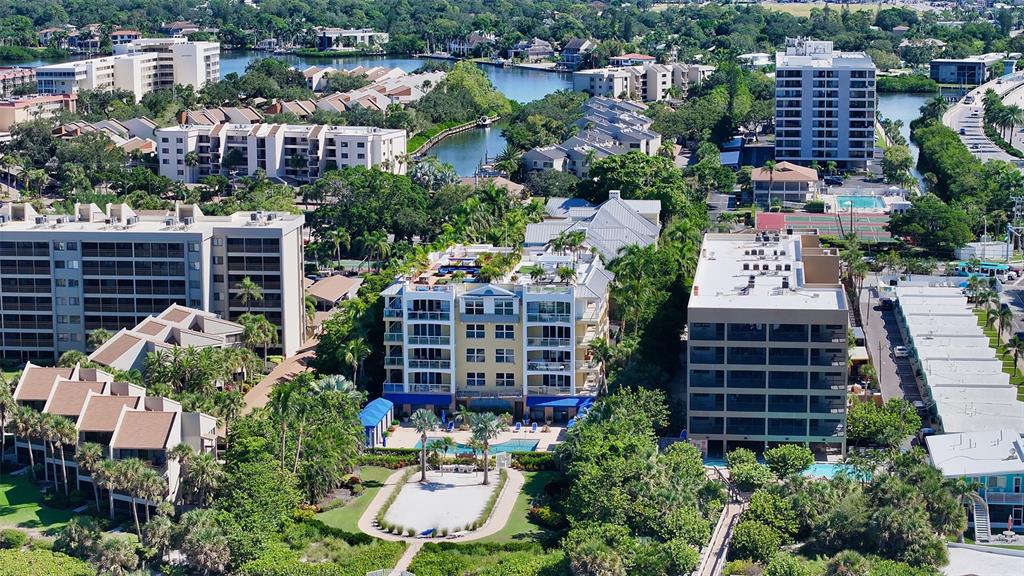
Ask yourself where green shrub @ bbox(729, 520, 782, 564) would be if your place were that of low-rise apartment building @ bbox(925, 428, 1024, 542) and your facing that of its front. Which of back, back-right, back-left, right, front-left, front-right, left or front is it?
front-right

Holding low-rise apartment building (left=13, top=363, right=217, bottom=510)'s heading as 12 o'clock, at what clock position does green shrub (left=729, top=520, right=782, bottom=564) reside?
The green shrub is roughly at 10 o'clock from the low-rise apartment building.

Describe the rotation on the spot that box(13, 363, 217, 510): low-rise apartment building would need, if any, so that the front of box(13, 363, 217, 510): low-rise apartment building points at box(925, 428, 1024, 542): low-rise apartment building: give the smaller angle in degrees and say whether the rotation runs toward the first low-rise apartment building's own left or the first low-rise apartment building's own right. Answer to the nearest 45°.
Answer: approximately 90° to the first low-rise apartment building's own left

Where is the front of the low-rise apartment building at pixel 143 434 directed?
toward the camera

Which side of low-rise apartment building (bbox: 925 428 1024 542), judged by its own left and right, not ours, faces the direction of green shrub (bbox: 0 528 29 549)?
right

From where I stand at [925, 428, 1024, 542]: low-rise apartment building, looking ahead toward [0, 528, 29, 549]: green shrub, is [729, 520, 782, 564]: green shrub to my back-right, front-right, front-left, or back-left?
front-left

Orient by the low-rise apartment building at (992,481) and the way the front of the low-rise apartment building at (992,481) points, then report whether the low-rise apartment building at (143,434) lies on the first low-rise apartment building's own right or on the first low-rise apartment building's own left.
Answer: on the first low-rise apartment building's own right

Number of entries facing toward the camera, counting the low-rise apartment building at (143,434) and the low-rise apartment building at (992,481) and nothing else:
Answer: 2

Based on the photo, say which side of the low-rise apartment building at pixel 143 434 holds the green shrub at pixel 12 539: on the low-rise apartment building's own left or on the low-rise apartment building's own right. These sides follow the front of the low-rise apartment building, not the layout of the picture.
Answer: on the low-rise apartment building's own right
